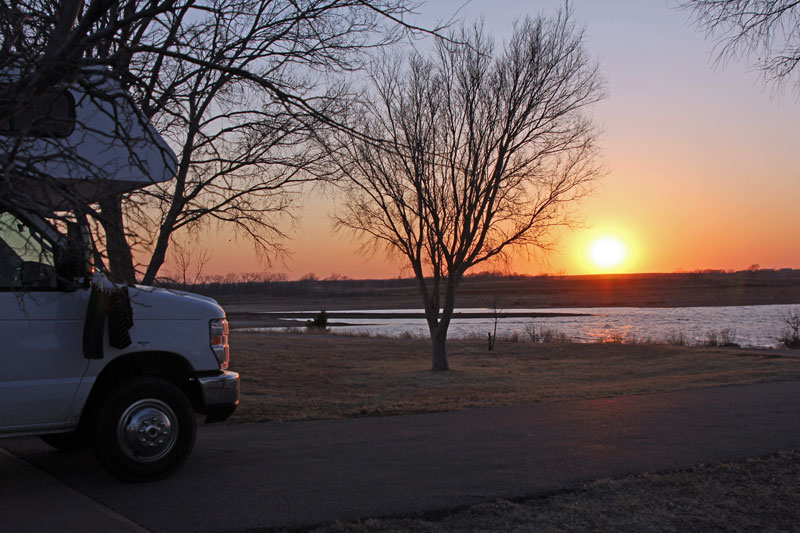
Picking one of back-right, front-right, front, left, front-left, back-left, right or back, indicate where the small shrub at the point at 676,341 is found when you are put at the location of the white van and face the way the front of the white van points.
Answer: front-left

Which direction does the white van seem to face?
to the viewer's right
